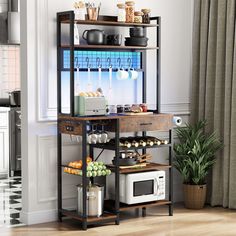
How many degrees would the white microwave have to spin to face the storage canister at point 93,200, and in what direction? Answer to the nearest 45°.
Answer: approximately 90° to its right

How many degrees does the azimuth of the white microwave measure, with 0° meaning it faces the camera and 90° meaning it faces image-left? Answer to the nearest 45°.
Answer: approximately 315°
